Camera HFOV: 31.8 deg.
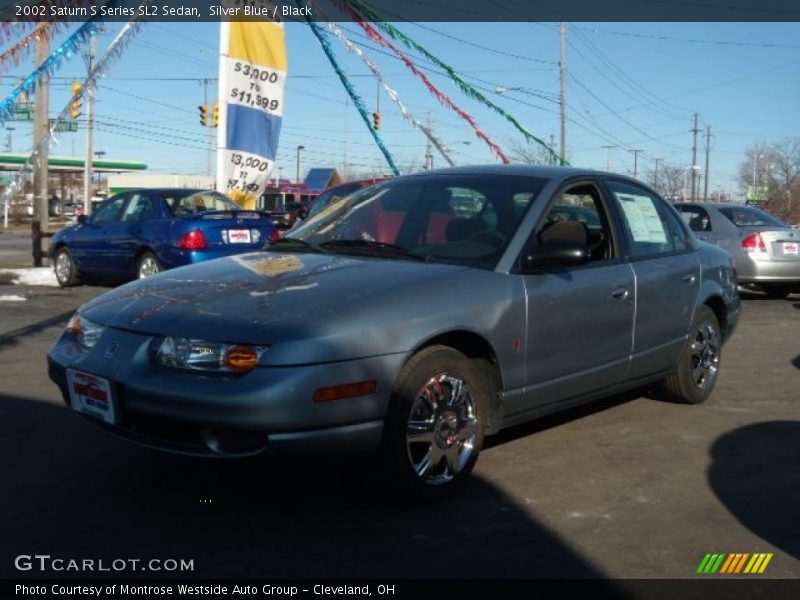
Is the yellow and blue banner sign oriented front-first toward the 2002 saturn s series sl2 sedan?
yes

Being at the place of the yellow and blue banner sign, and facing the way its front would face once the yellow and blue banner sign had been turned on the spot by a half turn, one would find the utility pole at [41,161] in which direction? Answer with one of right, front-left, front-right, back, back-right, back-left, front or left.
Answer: front-left

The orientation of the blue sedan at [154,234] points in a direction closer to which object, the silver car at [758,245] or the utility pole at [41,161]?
the utility pole

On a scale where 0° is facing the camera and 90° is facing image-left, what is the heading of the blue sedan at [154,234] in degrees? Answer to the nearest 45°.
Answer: approximately 135°

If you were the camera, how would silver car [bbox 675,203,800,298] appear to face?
facing away from the viewer and to the left of the viewer

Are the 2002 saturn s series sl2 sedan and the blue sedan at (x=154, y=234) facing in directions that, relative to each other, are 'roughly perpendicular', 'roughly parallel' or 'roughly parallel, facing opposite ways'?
roughly perpendicular

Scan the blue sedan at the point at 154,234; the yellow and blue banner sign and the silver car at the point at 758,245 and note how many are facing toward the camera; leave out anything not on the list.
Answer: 1

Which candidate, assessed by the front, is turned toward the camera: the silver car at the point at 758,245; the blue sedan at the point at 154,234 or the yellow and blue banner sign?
the yellow and blue banner sign

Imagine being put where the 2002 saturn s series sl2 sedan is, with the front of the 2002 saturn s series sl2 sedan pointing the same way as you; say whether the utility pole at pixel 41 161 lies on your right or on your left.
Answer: on your right

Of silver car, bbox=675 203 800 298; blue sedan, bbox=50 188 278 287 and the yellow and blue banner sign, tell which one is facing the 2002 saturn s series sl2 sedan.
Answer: the yellow and blue banner sign

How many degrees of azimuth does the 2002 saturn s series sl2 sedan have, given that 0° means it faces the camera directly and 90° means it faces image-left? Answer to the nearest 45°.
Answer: approximately 45°

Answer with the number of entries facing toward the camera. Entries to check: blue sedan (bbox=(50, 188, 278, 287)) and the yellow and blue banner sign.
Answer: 1
